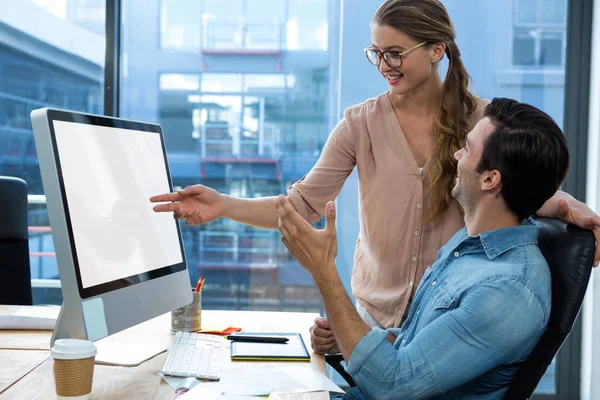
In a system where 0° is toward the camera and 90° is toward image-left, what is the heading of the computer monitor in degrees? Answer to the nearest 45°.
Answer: approximately 315°

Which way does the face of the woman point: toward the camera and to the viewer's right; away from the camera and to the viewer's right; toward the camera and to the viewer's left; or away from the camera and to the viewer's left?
toward the camera and to the viewer's left

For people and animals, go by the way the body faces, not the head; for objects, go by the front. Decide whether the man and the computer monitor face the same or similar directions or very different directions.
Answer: very different directions

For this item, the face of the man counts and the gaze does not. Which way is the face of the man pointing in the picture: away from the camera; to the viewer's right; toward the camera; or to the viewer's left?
to the viewer's left

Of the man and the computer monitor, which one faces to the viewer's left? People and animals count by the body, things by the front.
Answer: the man

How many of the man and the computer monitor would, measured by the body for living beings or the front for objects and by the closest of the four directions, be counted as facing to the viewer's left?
1

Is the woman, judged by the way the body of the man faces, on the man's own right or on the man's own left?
on the man's own right

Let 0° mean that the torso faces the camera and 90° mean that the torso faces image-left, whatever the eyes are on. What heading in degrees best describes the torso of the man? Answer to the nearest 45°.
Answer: approximately 90°

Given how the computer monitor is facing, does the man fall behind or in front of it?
in front
